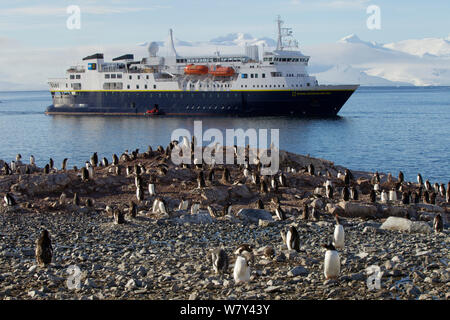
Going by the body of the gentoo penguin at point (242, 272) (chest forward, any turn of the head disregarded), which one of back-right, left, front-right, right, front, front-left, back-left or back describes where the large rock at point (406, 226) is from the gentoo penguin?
back-left

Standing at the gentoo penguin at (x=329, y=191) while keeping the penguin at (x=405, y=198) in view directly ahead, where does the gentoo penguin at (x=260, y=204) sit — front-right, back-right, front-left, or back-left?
back-right

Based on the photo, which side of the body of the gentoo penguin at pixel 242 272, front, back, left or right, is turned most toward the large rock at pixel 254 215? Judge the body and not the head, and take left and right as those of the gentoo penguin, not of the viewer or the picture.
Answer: back

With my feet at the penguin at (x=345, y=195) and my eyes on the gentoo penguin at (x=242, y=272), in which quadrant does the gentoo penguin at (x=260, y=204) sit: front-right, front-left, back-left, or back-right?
front-right

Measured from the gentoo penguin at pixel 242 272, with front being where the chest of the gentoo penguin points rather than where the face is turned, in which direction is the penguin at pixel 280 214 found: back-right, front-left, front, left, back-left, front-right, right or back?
back

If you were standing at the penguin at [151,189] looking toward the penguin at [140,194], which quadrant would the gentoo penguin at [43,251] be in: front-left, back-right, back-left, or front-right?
front-left

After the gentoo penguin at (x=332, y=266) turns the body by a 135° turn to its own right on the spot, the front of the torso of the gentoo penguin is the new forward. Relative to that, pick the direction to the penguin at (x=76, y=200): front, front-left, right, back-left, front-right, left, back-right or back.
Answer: front-left

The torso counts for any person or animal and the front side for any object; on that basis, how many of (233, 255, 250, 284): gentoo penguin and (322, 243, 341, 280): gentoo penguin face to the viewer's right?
0

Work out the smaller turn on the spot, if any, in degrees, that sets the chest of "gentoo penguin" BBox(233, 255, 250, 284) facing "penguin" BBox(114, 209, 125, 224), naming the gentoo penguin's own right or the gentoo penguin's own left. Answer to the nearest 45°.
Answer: approximately 135° to the gentoo penguin's own right

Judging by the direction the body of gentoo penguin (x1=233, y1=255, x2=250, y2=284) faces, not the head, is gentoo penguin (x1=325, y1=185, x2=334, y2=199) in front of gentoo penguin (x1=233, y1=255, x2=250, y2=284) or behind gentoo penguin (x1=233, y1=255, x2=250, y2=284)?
behind

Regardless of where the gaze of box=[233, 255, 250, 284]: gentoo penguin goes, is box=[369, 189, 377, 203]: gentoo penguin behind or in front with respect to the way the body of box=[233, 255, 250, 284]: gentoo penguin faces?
behind

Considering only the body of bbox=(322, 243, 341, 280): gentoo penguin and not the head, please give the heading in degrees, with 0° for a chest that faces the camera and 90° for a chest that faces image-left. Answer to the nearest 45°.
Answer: approximately 45°

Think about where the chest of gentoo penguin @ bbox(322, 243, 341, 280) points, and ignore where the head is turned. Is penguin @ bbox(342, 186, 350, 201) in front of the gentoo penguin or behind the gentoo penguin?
behind

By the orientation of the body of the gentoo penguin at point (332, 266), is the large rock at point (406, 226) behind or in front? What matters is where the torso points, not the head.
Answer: behind

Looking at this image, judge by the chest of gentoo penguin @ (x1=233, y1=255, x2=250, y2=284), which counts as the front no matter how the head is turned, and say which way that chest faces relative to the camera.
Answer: toward the camera
